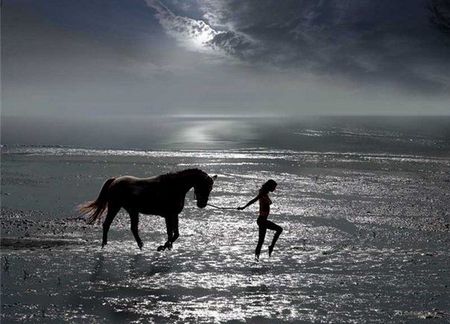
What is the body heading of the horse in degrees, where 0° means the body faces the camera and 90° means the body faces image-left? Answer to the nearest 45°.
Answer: approximately 270°
